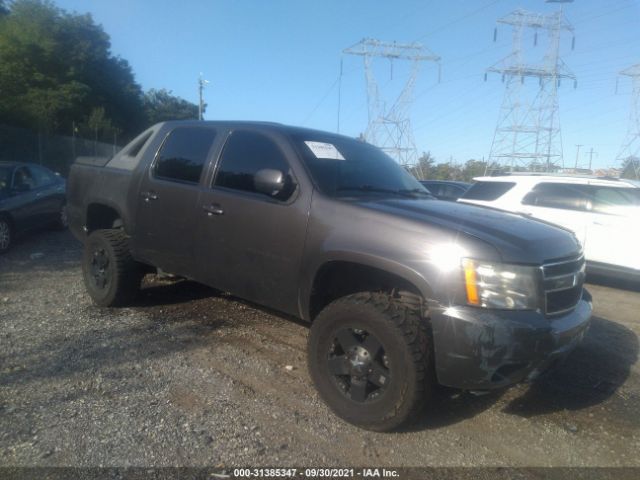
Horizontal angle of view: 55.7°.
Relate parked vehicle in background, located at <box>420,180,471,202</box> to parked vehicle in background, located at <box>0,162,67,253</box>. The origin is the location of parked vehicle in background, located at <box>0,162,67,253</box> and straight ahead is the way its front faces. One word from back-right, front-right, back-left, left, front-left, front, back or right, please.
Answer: back-left

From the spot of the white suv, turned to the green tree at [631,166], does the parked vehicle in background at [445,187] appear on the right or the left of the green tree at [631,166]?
left

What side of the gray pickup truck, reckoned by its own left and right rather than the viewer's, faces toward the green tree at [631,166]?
left

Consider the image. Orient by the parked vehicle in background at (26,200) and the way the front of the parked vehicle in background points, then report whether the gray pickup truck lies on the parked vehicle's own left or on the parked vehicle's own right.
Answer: on the parked vehicle's own left

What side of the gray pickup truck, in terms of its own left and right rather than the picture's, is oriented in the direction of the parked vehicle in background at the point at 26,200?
back

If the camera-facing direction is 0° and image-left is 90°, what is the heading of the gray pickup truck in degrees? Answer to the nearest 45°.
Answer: approximately 315°

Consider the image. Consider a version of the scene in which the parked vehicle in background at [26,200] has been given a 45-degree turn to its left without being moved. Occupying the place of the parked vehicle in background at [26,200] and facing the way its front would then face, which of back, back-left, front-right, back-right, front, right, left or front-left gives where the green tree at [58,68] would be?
back

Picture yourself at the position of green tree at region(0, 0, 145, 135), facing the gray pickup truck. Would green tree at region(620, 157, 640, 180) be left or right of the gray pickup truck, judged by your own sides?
left

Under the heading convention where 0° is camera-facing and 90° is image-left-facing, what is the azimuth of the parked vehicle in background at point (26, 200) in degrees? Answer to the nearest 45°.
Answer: approximately 45°

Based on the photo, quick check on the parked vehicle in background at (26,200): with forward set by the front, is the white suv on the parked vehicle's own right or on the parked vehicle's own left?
on the parked vehicle's own left
